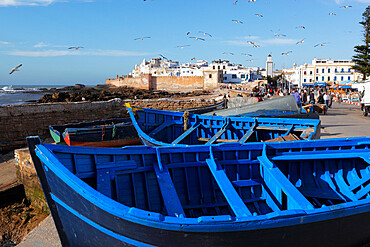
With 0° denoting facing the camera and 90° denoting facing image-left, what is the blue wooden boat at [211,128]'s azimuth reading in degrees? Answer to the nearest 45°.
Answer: approximately 90°

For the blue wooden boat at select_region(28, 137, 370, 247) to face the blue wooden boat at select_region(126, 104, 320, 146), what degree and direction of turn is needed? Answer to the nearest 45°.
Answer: approximately 90° to its right

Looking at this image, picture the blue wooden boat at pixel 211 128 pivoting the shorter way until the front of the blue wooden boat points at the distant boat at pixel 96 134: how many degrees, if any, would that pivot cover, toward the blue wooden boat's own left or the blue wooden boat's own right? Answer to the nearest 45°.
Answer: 0° — it already faces it

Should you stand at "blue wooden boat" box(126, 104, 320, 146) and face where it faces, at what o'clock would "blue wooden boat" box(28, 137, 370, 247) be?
"blue wooden boat" box(28, 137, 370, 247) is roughly at 9 o'clock from "blue wooden boat" box(126, 104, 320, 146).

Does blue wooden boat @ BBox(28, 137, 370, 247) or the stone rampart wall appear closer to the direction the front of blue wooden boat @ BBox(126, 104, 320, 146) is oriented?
the stone rampart wall

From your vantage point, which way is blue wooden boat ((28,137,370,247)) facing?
to the viewer's left

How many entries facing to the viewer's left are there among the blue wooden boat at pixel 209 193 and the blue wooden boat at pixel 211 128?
2

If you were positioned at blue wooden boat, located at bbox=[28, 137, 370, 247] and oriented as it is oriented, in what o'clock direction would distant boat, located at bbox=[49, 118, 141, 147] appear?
The distant boat is roughly at 2 o'clock from the blue wooden boat.
